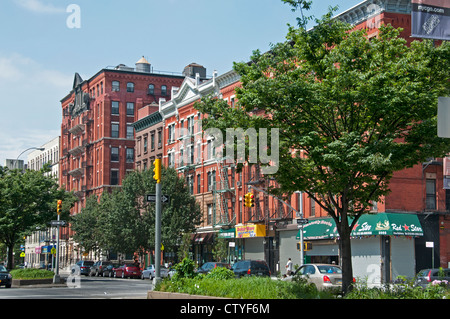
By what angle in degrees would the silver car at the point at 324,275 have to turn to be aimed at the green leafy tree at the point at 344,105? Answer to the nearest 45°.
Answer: approximately 135° to its left

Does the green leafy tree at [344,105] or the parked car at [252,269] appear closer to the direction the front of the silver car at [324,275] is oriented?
the parked car

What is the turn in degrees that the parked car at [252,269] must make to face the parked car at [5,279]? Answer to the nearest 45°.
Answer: approximately 45° to its left

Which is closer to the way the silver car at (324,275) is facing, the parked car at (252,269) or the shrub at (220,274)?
the parked car

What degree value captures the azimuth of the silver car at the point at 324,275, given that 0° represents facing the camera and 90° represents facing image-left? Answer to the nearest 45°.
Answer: approximately 135°

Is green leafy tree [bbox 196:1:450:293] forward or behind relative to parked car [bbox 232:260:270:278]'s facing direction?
behind

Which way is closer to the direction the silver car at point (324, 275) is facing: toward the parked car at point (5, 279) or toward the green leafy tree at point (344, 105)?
the parked car

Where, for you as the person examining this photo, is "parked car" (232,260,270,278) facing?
facing away from the viewer and to the left of the viewer
